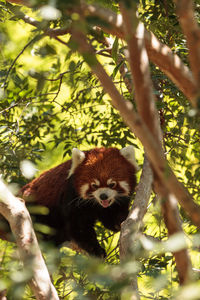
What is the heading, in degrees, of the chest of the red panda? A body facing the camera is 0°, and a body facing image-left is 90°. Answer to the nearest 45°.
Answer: approximately 315°
